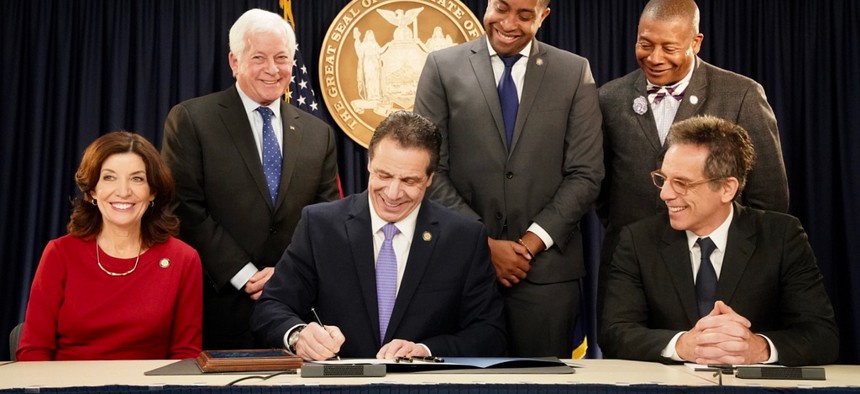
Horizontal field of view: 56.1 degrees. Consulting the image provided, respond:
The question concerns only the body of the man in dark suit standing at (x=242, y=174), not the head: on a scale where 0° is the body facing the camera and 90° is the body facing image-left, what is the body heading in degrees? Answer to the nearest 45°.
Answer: approximately 315°

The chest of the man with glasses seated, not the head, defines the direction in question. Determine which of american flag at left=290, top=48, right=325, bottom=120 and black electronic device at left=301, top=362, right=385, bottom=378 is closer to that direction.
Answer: the black electronic device

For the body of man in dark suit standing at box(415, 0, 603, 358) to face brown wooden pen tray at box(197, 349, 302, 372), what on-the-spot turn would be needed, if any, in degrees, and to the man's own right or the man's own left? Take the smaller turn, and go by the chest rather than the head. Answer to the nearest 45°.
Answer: approximately 45° to the man's own right

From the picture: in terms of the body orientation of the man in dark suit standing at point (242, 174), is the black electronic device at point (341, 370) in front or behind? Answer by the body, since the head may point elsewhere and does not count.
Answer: in front

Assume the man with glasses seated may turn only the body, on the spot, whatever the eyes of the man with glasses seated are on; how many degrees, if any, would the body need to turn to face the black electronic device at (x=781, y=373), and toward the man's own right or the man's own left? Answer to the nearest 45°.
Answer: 0° — they already face it

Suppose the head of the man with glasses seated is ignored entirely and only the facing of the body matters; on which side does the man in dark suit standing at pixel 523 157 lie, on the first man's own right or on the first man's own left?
on the first man's own right

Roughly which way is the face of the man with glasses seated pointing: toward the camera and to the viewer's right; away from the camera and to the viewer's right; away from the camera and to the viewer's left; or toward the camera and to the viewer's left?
toward the camera and to the viewer's left

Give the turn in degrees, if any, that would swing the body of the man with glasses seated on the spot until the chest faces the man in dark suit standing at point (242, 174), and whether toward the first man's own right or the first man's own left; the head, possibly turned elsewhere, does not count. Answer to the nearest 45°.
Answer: approximately 90° to the first man's own right

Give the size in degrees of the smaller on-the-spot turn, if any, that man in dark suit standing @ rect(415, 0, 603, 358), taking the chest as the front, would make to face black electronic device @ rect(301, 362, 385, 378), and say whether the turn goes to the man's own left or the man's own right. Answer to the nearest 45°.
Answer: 0° — they already face it

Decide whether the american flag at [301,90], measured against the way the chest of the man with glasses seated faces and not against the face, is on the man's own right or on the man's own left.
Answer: on the man's own right

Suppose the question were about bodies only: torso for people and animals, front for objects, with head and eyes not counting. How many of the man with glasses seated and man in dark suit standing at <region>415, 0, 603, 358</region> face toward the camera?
2

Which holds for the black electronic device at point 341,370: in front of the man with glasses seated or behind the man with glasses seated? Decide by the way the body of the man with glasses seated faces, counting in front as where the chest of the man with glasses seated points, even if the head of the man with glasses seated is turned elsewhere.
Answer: in front
